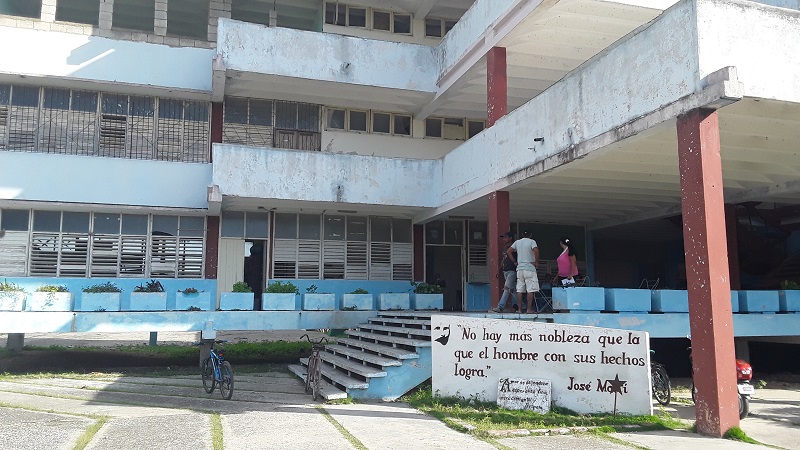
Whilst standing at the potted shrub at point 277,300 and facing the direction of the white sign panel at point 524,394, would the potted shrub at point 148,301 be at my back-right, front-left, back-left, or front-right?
back-right

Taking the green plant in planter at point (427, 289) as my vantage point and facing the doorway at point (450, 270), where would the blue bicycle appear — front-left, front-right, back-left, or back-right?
back-left

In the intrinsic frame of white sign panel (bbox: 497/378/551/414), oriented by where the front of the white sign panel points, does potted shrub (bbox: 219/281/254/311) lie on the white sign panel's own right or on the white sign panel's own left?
on the white sign panel's own right

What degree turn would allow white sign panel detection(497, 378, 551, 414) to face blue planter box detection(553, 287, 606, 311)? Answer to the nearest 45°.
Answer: approximately 135° to its left

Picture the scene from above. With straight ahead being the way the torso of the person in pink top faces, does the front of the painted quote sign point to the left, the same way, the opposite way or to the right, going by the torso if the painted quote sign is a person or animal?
to the left

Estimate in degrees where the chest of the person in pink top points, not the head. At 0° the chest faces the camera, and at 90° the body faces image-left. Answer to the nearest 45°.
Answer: approximately 90°

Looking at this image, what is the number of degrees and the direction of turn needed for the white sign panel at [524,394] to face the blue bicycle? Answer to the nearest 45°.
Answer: approximately 90° to its right
